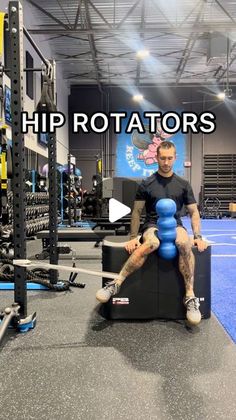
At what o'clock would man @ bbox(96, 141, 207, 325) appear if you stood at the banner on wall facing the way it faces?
The man is roughly at 12 o'clock from the banner on wall.

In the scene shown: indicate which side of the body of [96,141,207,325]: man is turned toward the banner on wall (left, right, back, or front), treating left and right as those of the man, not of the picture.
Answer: back

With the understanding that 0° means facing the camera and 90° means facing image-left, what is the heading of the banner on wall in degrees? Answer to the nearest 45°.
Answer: approximately 0°

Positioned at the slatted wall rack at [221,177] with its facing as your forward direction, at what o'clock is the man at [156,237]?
The man is roughly at 12 o'clock from the slatted wall rack.

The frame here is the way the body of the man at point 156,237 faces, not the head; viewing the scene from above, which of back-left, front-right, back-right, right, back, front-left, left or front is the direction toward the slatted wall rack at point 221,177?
back

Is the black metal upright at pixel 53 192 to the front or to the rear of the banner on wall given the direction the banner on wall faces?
to the front

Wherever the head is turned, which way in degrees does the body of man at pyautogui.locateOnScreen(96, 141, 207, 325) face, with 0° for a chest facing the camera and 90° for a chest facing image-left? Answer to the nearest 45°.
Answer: approximately 0°

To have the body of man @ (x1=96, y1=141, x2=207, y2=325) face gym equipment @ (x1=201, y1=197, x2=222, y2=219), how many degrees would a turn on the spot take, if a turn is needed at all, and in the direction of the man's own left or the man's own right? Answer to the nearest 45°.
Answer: approximately 180°
